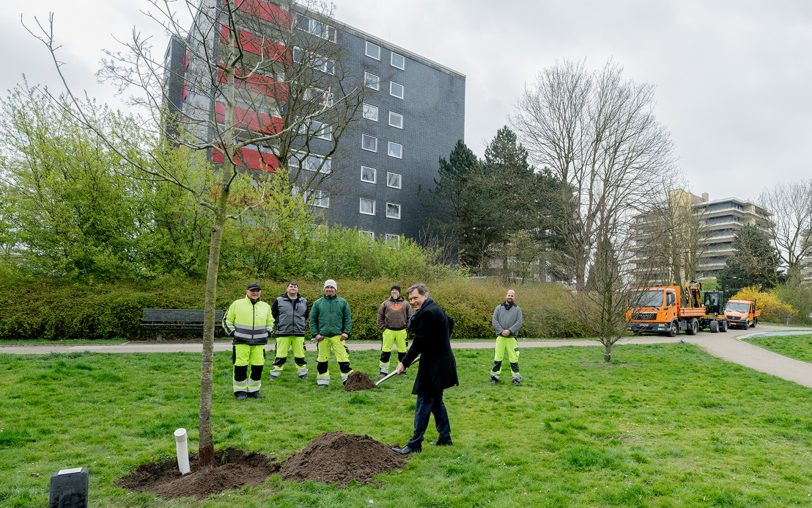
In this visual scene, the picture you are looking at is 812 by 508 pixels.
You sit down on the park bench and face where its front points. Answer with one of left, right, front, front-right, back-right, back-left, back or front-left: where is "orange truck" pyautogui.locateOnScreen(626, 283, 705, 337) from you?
left

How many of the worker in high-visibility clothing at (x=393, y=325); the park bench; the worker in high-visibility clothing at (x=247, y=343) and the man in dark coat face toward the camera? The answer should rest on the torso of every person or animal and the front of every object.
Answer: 3

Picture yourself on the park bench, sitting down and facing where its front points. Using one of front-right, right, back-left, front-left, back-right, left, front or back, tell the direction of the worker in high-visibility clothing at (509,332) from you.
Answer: front-left

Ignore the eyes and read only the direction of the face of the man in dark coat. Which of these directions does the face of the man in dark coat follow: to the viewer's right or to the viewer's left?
to the viewer's left

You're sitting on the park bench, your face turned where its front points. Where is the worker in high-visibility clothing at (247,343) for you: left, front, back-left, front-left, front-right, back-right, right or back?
front

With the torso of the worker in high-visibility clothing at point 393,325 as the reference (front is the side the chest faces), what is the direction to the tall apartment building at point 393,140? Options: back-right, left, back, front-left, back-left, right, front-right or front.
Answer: back

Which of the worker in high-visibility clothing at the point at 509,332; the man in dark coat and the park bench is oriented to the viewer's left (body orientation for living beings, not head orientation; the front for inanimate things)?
the man in dark coat

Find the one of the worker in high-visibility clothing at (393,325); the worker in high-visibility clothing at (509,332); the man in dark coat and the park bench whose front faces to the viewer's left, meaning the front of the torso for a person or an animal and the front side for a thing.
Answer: the man in dark coat

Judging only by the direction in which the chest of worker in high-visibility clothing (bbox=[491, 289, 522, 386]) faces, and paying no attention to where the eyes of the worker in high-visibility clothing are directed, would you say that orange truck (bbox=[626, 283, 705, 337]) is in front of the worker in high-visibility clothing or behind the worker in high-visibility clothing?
behind

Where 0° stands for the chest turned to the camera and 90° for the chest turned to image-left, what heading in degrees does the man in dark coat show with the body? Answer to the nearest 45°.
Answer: approximately 90°

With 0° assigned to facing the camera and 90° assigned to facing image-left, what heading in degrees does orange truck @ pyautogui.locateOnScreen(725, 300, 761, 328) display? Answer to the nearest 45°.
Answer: approximately 45°

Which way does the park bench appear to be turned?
toward the camera

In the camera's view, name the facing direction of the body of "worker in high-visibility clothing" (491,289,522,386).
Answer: toward the camera

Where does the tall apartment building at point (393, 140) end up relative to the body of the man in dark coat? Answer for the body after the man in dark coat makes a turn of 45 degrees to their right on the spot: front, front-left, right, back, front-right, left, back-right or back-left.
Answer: front-right

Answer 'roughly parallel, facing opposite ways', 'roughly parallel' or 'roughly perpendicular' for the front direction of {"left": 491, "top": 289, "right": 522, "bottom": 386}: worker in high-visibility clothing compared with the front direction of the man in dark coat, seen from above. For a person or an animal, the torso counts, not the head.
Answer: roughly perpendicular

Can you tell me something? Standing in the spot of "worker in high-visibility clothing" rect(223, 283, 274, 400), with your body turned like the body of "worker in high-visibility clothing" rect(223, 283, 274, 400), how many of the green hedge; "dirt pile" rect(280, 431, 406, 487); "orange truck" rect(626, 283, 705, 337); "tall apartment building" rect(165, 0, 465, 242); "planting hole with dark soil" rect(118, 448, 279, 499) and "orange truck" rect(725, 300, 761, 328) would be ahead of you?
2

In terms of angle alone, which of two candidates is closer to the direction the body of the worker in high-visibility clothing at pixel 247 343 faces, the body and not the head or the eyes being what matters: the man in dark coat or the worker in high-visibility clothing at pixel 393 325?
the man in dark coat

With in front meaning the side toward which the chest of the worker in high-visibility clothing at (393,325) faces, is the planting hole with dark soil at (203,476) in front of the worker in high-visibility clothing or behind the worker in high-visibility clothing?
in front
